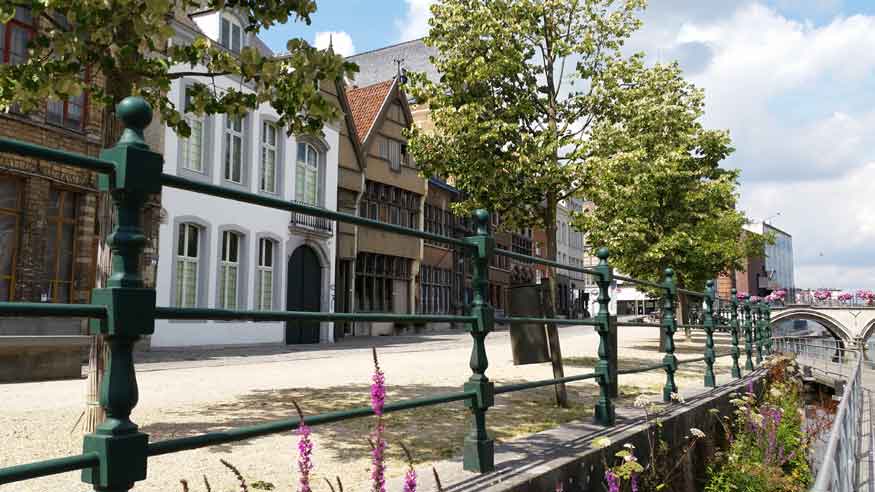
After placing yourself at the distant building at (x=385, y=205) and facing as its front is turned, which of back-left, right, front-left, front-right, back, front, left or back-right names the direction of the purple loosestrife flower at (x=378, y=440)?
front-right

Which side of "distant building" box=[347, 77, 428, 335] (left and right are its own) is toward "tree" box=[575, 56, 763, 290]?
front

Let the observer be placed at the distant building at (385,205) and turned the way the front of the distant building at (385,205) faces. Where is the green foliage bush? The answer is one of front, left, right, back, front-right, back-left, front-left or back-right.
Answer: front-right

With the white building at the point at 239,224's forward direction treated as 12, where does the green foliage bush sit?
The green foliage bush is roughly at 1 o'clock from the white building.

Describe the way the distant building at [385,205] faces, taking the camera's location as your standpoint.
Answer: facing the viewer and to the right of the viewer

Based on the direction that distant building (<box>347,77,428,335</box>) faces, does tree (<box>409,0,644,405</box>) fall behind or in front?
in front

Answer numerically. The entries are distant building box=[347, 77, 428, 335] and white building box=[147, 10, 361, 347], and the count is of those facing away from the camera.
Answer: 0

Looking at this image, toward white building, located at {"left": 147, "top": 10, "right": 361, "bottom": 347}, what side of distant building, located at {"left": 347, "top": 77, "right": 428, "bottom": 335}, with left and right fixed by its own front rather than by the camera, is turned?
right

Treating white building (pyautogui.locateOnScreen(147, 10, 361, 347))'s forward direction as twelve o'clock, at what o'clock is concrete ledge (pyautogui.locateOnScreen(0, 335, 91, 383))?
The concrete ledge is roughly at 2 o'clock from the white building.

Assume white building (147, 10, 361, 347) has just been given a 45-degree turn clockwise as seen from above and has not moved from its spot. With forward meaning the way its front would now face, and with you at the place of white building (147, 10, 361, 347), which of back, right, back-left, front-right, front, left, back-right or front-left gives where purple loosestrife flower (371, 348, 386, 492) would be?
front

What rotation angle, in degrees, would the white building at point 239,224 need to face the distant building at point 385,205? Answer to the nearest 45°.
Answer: approximately 90° to its left
